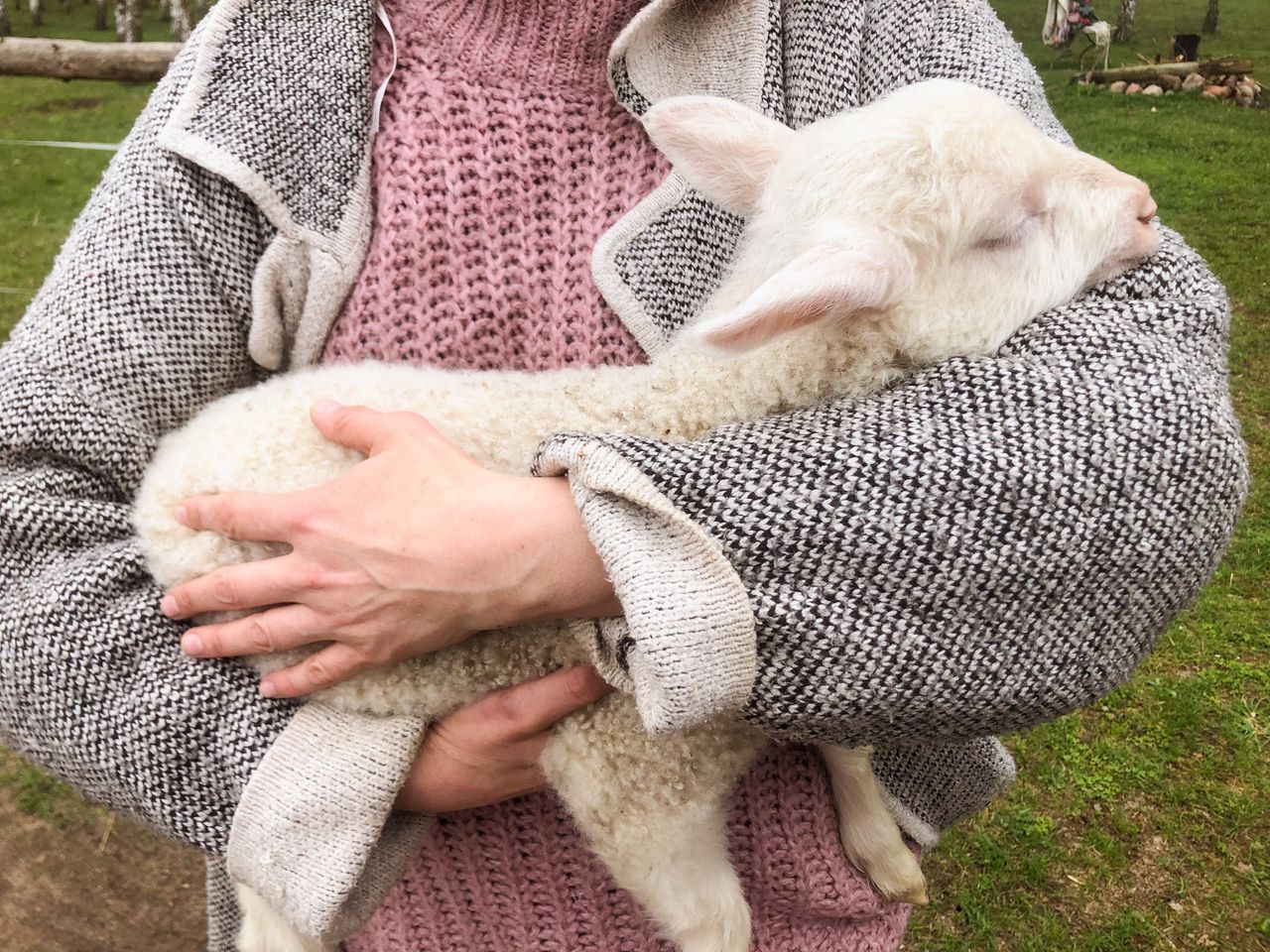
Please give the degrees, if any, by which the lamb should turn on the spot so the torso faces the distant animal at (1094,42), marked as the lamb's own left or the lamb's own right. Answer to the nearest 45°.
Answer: approximately 90° to the lamb's own left

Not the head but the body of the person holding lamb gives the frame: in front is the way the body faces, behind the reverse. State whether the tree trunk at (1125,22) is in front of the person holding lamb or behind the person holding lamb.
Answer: behind

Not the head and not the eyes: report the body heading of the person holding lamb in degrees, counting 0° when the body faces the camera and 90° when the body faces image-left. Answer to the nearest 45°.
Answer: approximately 0°

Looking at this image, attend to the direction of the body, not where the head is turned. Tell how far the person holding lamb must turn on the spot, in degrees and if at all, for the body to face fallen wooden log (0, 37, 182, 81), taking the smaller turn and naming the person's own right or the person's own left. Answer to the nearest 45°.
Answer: approximately 135° to the person's own right

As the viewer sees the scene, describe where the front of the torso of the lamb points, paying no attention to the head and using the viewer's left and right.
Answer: facing to the right of the viewer

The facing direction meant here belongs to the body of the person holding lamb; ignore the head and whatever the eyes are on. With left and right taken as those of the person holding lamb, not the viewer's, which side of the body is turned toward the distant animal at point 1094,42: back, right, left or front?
back

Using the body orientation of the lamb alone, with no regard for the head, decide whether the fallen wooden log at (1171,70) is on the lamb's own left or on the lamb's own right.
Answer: on the lamb's own left

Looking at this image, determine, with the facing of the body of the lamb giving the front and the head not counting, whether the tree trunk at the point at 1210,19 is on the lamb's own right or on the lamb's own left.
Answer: on the lamb's own left

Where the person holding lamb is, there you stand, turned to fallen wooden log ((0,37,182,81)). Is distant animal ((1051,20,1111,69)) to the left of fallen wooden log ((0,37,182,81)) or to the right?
right
